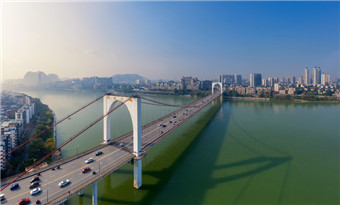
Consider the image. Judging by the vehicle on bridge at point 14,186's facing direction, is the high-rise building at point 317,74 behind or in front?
behind

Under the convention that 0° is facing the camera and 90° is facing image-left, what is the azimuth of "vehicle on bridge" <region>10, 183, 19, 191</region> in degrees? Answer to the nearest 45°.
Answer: approximately 45°

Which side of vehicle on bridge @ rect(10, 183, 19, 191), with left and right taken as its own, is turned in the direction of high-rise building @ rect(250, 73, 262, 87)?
back
